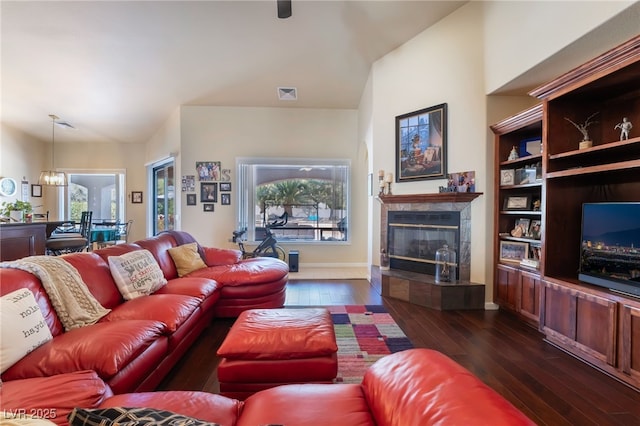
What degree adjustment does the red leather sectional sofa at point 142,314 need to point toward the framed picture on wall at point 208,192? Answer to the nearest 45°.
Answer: approximately 135° to its left

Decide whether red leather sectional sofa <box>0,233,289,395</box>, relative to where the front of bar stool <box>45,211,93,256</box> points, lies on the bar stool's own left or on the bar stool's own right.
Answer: on the bar stool's own left

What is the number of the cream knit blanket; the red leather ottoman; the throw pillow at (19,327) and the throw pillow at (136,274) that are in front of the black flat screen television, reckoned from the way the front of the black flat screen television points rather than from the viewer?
4

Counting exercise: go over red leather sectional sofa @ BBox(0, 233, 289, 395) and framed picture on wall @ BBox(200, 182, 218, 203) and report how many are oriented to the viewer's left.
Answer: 0

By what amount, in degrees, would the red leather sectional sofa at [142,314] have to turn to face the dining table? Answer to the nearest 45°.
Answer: approximately 135° to its left

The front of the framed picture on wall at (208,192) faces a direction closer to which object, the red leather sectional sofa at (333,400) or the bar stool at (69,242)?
the red leather sectional sofa

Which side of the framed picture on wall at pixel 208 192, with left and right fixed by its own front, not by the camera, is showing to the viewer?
front

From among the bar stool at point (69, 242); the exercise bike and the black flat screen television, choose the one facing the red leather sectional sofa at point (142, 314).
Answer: the black flat screen television

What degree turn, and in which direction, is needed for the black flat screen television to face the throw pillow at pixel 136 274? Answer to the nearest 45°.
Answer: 0° — it already faces it

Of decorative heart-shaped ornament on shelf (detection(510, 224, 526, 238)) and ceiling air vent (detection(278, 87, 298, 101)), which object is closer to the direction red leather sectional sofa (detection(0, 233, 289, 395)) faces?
the decorative heart-shaped ornament on shelf

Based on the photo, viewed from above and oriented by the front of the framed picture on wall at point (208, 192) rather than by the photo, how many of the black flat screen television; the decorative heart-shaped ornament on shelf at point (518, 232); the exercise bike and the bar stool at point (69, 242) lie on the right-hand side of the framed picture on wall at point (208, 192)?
1
